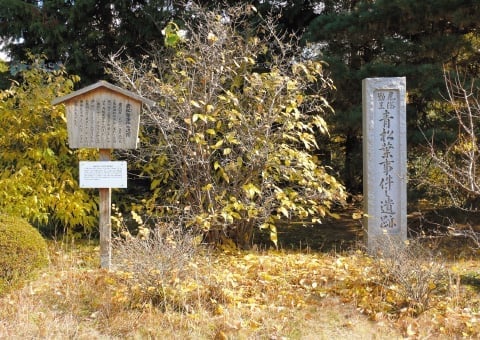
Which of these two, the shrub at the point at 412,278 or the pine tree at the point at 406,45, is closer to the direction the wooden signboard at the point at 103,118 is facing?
the shrub

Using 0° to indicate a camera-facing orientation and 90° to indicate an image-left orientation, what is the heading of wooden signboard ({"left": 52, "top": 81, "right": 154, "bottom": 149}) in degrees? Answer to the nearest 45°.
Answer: approximately 0°

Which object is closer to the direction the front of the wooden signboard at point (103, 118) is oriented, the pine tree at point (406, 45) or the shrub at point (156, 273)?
the shrub

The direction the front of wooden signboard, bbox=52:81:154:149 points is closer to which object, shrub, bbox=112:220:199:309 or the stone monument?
the shrub

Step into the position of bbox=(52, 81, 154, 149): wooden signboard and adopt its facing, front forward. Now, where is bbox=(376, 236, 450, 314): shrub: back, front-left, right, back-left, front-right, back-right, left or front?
front-left

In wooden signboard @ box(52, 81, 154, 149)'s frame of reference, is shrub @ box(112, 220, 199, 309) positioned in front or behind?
in front

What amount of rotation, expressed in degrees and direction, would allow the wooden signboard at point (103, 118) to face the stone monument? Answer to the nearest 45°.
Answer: approximately 90° to its left

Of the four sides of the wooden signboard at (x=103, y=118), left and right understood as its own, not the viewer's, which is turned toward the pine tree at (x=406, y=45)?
left
